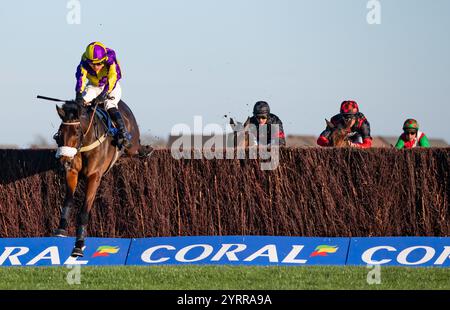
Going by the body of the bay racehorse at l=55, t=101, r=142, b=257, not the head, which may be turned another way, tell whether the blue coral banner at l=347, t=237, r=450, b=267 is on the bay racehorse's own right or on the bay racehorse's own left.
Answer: on the bay racehorse's own left

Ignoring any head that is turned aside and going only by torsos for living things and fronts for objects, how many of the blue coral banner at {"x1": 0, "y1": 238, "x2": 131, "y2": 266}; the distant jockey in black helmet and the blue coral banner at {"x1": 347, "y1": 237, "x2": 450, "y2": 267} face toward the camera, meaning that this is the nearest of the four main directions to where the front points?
3

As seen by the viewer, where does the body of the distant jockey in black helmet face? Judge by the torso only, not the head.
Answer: toward the camera

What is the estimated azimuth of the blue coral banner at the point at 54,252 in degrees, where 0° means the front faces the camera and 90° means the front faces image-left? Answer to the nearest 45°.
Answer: approximately 0°

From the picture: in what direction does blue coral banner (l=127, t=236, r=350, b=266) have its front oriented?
toward the camera

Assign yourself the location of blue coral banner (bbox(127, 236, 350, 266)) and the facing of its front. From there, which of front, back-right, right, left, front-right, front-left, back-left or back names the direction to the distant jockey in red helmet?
back-left

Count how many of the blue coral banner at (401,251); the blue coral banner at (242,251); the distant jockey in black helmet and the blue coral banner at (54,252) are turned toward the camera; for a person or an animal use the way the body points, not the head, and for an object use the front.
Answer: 4

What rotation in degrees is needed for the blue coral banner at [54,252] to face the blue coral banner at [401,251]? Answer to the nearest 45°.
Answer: approximately 90° to its left
